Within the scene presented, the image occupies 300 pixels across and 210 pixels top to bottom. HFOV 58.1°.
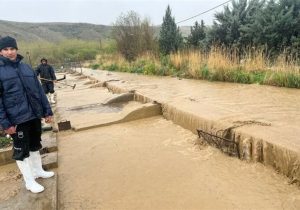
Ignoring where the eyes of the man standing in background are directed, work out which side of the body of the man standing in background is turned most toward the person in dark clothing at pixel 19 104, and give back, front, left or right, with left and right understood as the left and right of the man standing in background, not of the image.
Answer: front

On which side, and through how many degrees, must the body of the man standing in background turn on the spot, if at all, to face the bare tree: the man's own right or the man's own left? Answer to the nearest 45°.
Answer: approximately 135° to the man's own left

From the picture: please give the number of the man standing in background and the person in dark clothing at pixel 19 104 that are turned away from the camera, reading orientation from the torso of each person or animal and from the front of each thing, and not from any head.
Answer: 0

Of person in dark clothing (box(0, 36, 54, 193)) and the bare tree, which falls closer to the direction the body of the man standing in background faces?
the person in dark clothing

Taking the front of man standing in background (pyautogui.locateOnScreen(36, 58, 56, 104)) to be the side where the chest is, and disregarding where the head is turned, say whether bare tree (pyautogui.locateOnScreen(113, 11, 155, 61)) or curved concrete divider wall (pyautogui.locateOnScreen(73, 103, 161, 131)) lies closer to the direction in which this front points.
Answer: the curved concrete divider wall

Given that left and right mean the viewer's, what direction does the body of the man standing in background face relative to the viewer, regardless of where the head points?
facing the viewer

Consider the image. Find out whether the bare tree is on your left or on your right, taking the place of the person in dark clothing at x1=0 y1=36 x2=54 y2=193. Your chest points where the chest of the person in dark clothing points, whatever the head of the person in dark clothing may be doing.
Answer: on your left

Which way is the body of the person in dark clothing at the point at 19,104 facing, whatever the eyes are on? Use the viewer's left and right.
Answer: facing the viewer and to the right of the viewer

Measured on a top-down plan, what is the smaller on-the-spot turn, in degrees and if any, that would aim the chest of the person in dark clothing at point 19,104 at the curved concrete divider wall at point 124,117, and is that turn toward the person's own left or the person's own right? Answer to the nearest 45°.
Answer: approximately 90° to the person's own left

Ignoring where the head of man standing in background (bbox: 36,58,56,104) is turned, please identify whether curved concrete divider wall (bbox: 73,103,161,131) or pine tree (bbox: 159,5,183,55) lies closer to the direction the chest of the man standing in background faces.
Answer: the curved concrete divider wall

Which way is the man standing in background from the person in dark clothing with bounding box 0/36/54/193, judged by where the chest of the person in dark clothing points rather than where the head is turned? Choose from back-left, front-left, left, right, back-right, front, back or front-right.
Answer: back-left
